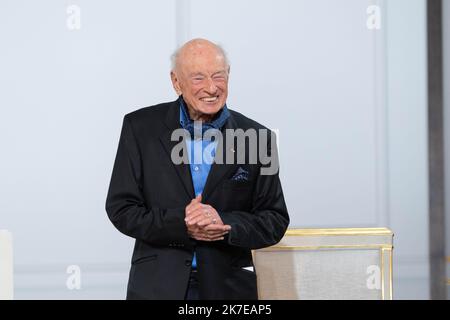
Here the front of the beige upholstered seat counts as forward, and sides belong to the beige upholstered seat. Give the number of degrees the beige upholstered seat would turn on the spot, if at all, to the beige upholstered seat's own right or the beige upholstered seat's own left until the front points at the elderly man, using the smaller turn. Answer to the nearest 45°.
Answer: approximately 45° to the beige upholstered seat's own right

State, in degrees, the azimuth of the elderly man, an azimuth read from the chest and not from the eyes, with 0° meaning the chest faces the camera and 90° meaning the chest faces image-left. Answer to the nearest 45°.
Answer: approximately 0°

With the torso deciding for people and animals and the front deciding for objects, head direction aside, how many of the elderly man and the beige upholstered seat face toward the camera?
2

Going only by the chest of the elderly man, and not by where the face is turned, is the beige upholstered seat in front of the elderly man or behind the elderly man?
behind
